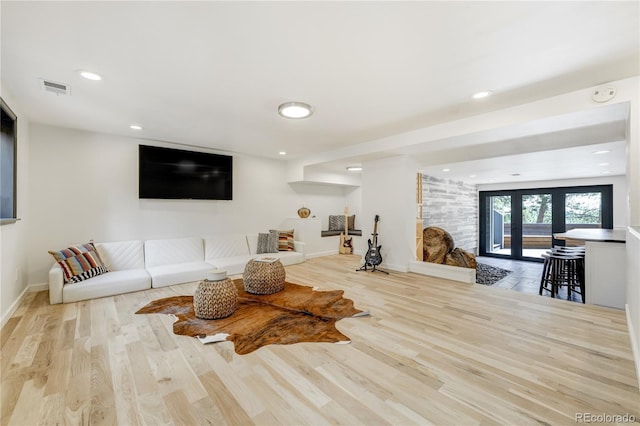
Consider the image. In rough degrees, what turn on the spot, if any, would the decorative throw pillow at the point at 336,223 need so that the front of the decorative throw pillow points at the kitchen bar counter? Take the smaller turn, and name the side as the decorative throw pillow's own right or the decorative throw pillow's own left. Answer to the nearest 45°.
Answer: approximately 45° to the decorative throw pillow's own left

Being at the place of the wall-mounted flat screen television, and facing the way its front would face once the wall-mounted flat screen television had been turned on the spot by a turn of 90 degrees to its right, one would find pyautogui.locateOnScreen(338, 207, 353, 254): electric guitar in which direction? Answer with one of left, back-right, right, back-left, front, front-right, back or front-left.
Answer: back-left

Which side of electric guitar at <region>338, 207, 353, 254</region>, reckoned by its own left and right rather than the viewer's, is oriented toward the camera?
front

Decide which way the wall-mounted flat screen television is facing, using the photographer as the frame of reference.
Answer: facing the viewer and to the right of the viewer

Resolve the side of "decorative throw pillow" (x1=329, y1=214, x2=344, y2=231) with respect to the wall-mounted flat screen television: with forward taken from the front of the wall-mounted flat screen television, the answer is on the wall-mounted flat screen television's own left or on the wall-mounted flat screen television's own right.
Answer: on the wall-mounted flat screen television's own left

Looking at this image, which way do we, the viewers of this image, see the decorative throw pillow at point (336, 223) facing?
facing the viewer

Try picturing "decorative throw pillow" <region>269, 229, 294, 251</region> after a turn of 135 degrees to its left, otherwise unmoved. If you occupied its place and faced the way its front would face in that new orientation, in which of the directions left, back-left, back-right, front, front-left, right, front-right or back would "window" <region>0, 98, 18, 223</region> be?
back

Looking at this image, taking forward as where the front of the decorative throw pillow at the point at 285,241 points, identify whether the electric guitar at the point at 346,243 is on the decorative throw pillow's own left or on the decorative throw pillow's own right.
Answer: on the decorative throw pillow's own left

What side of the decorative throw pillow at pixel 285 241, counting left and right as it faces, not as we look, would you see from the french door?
left

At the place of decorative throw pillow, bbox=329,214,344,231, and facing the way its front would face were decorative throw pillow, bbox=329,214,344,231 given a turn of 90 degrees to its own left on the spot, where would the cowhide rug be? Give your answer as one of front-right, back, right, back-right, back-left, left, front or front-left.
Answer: right

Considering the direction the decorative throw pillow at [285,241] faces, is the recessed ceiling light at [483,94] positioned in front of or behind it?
in front

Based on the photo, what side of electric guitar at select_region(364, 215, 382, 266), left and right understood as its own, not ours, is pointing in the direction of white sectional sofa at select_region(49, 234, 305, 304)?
right

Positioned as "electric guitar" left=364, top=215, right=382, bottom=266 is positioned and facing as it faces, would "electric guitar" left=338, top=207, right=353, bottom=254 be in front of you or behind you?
behind
